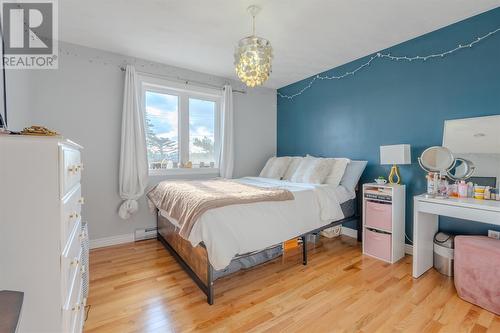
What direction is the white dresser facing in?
to the viewer's right

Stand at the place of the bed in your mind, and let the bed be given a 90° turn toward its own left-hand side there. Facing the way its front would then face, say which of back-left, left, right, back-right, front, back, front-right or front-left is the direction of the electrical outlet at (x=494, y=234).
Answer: front-left

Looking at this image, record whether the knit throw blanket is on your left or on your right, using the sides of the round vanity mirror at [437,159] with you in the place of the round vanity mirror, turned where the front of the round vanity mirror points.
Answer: on your right

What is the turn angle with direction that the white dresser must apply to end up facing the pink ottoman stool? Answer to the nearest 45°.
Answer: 0° — it already faces it

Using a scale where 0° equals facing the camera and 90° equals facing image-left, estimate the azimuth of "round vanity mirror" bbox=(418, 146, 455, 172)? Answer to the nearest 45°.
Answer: approximately 0°

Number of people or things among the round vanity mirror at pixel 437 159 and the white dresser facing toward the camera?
1

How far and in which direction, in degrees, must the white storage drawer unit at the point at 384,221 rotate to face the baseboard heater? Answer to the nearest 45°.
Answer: approximately 45° to its right
